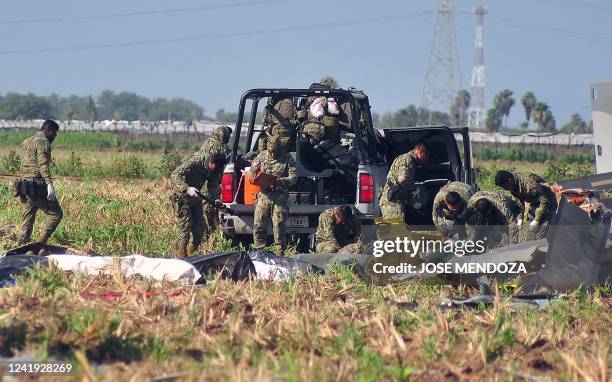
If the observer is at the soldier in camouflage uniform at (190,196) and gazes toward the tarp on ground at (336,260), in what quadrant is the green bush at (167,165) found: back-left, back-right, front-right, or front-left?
back-left

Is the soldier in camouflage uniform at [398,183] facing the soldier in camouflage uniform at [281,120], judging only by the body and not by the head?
no

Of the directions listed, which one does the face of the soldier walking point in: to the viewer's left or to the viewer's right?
to the viewer's right
